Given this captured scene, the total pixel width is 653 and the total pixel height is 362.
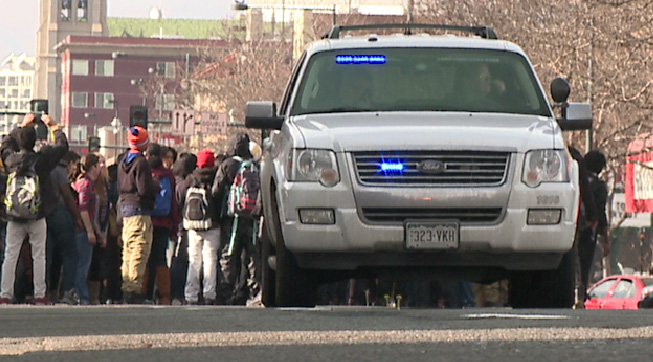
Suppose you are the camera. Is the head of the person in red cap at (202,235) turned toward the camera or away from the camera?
away from the camera

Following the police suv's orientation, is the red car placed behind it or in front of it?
behind

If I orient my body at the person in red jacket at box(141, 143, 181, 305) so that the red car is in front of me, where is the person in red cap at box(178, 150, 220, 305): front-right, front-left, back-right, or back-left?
front-right

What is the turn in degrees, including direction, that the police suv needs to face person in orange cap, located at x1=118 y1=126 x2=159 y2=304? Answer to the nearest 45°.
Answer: approximately 135° to its right

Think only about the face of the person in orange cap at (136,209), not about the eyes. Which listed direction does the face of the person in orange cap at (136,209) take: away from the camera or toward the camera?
away from the camera

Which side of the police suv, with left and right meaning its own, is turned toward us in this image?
front

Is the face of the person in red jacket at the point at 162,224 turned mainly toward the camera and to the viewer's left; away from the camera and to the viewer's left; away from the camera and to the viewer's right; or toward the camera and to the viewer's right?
away from the camera and to the viewer's left
